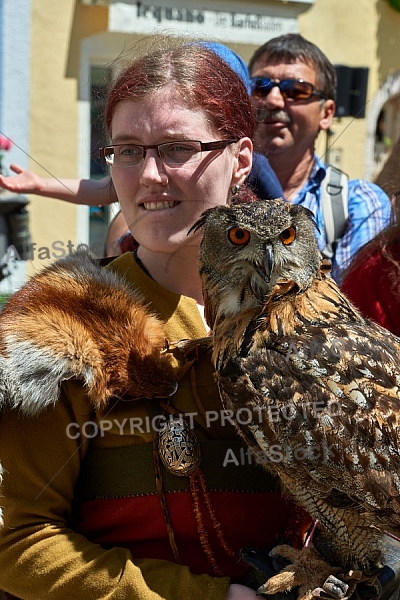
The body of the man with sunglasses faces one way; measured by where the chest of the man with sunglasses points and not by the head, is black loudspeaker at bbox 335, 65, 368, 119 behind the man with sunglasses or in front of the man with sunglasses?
behind

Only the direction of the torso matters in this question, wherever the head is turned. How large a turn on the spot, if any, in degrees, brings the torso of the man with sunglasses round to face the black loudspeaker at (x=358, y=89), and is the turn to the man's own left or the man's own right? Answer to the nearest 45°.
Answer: approximately 135° to the man's own right

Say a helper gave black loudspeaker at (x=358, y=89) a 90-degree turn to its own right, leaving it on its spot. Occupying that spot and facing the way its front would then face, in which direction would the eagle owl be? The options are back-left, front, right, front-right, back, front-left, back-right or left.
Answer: left

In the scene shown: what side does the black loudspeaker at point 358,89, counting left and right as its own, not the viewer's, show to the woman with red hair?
front

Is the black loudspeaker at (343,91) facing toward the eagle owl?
yes

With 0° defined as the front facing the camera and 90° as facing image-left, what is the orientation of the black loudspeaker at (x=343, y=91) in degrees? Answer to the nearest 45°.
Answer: approximately 0°

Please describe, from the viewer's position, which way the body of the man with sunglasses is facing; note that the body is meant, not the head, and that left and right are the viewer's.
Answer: facing the viewer and to the left of the viewer

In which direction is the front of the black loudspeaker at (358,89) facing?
toward the camera

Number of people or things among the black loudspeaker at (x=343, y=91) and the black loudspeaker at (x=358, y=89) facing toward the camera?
2
